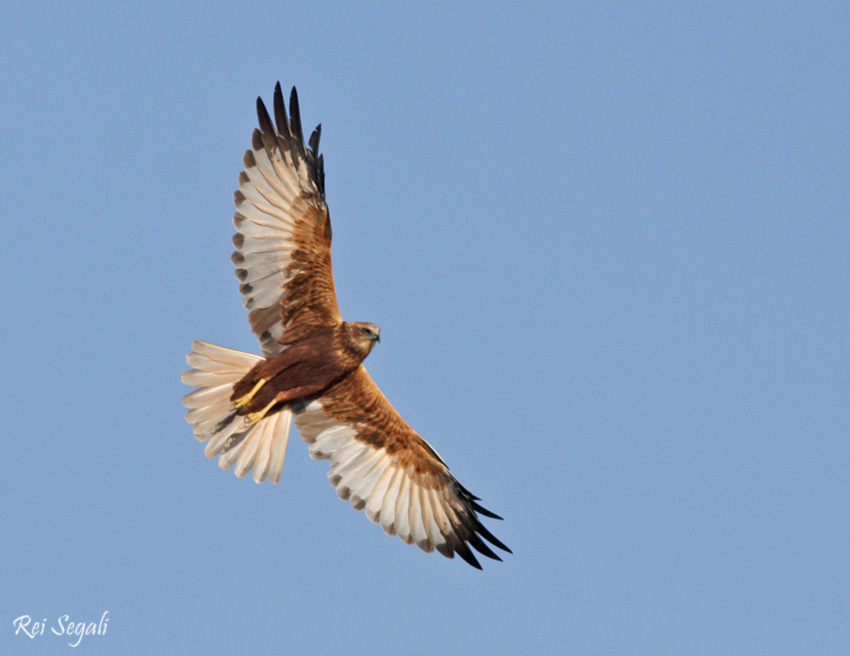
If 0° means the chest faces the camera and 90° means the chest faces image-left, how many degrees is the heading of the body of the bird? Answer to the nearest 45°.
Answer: approximately 270°
